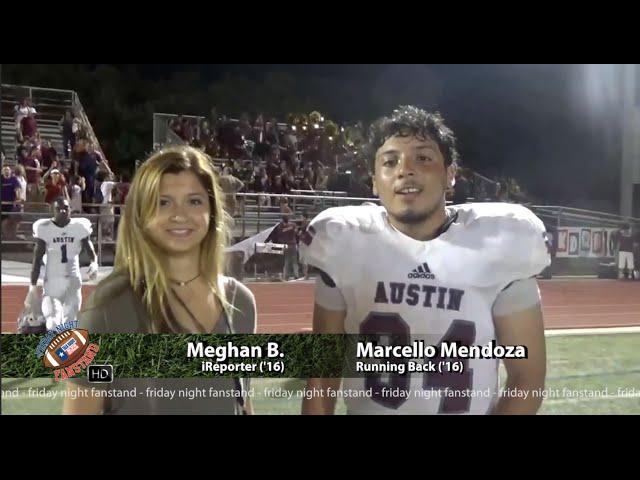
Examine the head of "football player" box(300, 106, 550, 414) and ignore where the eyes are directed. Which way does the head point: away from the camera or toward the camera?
toward the camera

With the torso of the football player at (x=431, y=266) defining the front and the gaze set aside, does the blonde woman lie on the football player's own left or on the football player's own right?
on the football player's own right

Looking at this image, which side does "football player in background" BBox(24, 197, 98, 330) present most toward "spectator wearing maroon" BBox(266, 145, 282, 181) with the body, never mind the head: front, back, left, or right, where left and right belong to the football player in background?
back

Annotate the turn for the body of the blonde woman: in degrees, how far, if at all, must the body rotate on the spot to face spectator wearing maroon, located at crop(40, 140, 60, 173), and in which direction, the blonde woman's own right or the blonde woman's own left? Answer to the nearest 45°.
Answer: approximately 180°

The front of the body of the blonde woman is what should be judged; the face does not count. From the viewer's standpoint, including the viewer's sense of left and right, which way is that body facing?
facing the viewer and to the right of the viewer

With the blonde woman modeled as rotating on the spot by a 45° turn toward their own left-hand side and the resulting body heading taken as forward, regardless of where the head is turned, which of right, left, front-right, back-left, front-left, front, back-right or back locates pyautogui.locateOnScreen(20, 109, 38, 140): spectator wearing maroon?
back-left

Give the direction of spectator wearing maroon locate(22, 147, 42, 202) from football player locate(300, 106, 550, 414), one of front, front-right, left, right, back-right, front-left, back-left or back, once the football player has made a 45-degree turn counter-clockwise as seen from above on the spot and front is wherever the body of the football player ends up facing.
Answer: back-right

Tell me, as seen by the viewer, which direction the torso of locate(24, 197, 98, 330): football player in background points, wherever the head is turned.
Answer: toward the camera
